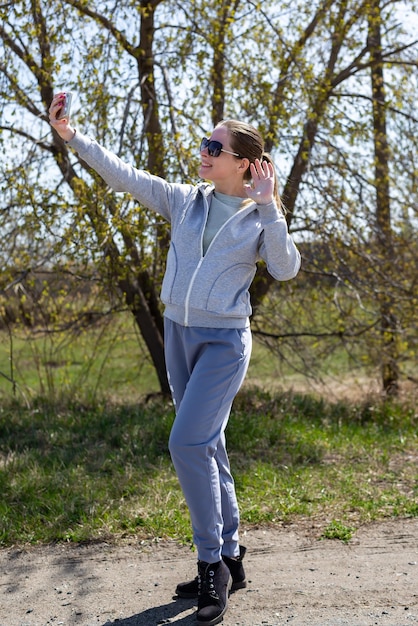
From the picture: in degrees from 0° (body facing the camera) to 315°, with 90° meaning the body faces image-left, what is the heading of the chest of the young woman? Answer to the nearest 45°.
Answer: approximately 45°

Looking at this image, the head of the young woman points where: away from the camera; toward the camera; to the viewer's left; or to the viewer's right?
to the viewer's left
